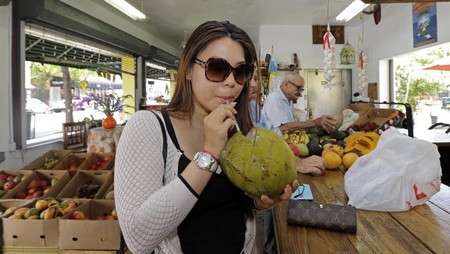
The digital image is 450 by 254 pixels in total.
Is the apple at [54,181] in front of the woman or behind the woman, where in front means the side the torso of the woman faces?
behind

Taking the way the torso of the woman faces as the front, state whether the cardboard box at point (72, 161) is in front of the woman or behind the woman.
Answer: behind

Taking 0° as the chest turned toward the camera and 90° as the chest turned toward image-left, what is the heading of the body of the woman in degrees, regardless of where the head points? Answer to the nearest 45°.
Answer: approximately 315°

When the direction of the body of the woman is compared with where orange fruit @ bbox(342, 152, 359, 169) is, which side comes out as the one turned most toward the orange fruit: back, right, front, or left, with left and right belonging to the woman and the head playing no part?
left

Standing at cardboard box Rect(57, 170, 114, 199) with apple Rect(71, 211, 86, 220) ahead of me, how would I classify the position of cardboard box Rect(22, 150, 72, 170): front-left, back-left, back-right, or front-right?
back-right
